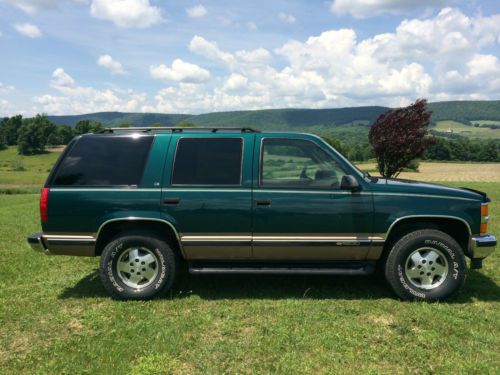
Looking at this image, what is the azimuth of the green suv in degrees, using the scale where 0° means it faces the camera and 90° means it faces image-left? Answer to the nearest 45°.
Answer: approximately 270°
